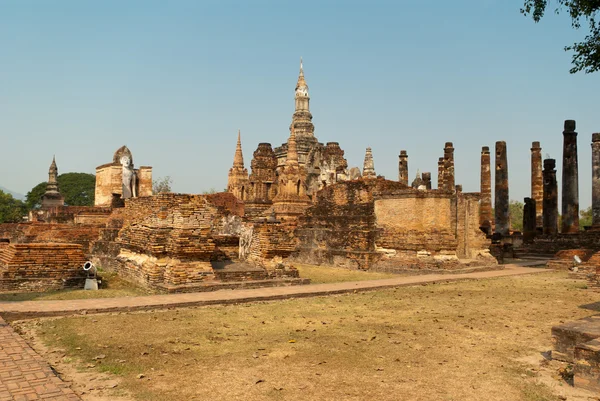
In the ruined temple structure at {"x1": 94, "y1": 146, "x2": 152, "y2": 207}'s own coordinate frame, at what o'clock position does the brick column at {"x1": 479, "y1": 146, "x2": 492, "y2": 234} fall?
The brick column is roughly at 10 o'clock from the ruined temple structure.

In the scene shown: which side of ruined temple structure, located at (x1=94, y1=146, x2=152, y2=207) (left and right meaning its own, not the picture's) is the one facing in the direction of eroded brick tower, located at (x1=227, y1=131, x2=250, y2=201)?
left

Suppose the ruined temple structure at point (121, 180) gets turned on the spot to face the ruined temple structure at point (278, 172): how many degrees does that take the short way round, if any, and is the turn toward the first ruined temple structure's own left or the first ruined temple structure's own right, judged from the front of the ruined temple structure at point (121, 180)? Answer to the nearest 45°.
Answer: approximately 90° to the first ruined temple structure's own left

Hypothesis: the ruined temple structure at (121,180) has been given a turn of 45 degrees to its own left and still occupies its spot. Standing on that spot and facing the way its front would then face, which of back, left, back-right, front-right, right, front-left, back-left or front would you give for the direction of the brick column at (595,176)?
front

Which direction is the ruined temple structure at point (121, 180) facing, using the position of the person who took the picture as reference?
facing the viewer and to the right of the viewer

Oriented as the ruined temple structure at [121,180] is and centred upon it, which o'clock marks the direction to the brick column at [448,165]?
The brick column is roughly at 10 o'clock from the ruined temple structure.

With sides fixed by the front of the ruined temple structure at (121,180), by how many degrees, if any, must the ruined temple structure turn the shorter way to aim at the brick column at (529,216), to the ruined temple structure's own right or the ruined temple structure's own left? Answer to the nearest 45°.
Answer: approximately 45° to the ruined temple structure's own left

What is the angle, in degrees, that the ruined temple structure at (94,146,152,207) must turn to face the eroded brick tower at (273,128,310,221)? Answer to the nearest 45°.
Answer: approximately 90° to its left

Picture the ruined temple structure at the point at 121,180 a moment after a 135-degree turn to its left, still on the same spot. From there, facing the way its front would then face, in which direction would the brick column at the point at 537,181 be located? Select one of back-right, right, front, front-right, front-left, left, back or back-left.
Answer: right

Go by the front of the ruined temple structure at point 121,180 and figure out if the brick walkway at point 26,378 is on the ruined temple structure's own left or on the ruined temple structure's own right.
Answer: on the ruined temple structure's own right

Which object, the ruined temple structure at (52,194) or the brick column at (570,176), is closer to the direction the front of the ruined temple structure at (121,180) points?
the brick column

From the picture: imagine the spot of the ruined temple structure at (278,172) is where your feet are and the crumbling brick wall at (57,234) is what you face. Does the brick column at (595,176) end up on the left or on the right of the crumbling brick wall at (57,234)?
left
